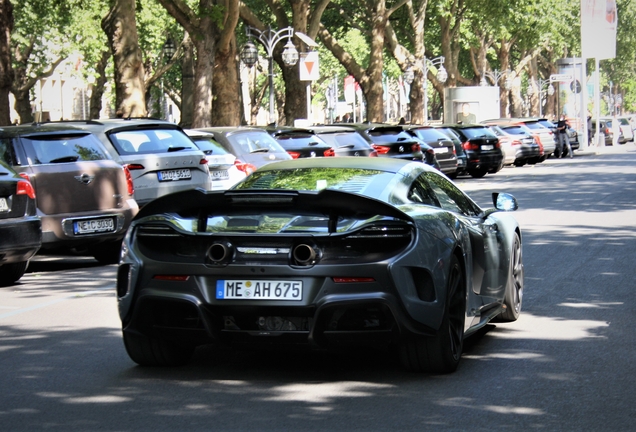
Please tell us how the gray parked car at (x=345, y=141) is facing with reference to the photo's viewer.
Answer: facing away from the viewer and to the left of the viewer

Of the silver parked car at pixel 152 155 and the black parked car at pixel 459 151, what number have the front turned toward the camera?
0

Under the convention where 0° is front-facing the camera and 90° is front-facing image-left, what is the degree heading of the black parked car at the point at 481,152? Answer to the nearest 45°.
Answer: approximately 135°

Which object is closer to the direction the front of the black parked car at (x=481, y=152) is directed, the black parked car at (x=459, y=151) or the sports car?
the black parked car

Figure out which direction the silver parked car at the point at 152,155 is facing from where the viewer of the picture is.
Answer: facing away from the viewer and to the left of the viewer

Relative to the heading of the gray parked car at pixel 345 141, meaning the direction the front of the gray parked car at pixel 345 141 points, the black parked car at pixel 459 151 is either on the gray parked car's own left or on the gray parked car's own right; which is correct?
on the gray parked car's own right

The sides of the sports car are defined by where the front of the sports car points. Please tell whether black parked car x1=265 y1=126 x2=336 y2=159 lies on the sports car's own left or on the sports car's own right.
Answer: on the sports car's own left

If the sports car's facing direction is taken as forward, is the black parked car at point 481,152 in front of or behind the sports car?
in front

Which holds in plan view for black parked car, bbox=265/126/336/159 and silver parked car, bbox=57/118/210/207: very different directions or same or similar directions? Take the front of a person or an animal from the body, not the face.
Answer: same or similar directions

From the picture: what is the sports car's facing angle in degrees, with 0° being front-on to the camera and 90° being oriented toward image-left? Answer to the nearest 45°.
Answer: approximately 225°

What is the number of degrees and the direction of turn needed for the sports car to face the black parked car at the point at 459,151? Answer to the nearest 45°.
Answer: approximately 45° to its left
